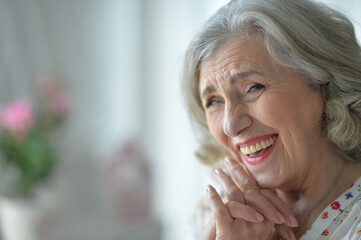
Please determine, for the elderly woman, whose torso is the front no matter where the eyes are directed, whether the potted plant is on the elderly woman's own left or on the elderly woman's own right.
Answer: on the elderly woman's own right

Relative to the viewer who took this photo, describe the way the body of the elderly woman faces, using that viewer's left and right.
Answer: facing the viewer and to the left of the viewer

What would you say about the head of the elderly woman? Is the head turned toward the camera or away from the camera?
toward the camera
